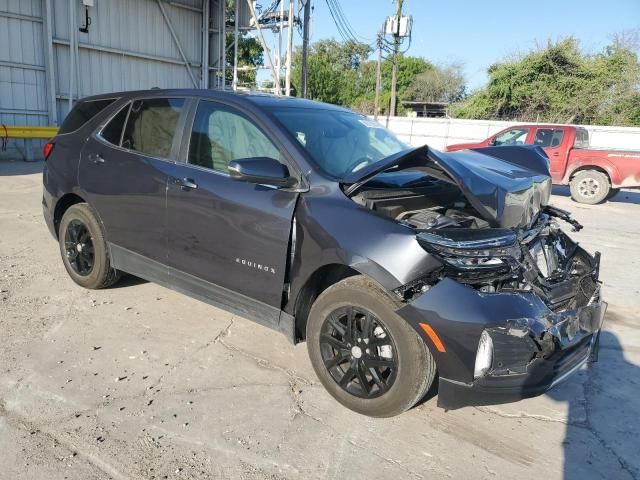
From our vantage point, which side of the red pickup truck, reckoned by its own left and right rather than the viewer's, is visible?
left

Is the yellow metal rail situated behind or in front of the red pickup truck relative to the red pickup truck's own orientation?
in front

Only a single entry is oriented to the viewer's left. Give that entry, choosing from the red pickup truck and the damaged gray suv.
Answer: the red pickup truck

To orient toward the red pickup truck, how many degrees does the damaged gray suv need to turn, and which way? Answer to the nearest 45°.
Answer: approximately 90° to its left

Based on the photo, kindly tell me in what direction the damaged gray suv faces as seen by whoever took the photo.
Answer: facing the viewer and to the right of the viewer

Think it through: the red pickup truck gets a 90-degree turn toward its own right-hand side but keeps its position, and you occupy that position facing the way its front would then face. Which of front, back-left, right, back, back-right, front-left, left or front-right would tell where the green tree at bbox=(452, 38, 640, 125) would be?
front

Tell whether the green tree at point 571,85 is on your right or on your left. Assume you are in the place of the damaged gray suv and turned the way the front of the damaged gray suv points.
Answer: on your left

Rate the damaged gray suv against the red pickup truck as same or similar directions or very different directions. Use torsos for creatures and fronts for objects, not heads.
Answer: very different directions

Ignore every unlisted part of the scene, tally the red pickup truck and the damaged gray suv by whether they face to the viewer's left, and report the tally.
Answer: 1

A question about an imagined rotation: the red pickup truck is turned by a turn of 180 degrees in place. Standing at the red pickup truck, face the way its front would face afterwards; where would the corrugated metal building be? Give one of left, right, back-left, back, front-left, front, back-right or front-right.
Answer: back

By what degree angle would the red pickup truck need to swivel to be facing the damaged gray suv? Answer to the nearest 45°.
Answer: approximately 90° to its left

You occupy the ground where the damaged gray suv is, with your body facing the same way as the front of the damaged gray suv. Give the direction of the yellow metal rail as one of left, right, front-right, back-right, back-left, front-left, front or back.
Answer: back

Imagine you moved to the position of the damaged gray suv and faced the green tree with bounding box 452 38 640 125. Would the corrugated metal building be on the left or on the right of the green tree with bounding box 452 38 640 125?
left
